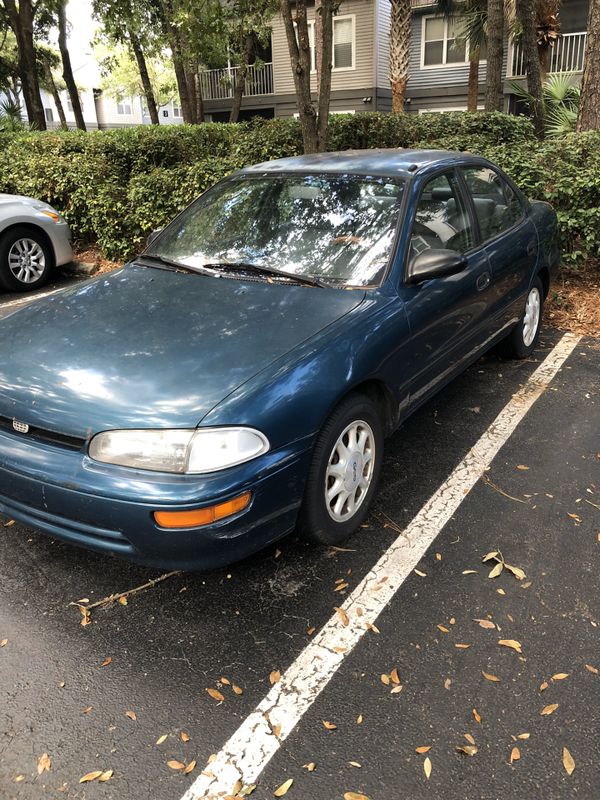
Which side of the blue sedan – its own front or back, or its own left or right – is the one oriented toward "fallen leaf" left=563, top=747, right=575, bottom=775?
left

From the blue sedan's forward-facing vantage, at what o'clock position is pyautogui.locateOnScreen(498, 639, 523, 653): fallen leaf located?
The fallen leaf is roughly at 9 o'clock from the blue sedan.

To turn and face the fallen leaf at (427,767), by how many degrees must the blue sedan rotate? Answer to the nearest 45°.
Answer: approximately 45° to its left

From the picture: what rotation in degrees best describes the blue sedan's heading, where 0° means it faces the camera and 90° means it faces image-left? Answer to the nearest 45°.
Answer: approximately 45°

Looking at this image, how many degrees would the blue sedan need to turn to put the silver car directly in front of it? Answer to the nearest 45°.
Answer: approximately 90° to its right

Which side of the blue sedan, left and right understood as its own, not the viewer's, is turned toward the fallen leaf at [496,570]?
left

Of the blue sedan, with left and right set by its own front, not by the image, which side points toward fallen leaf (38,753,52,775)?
front

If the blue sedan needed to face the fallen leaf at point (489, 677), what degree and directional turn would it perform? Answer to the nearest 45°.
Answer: approximately 90° to its left

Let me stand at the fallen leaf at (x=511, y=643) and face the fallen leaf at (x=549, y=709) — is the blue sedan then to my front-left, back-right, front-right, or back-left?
back-right

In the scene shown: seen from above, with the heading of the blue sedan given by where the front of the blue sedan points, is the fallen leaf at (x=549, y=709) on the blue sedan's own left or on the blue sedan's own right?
on the blue sedan's own left

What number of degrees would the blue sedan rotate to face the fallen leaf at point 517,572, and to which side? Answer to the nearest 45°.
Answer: approximately 90° to its left

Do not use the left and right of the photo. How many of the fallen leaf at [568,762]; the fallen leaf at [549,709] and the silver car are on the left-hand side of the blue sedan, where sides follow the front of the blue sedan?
2
